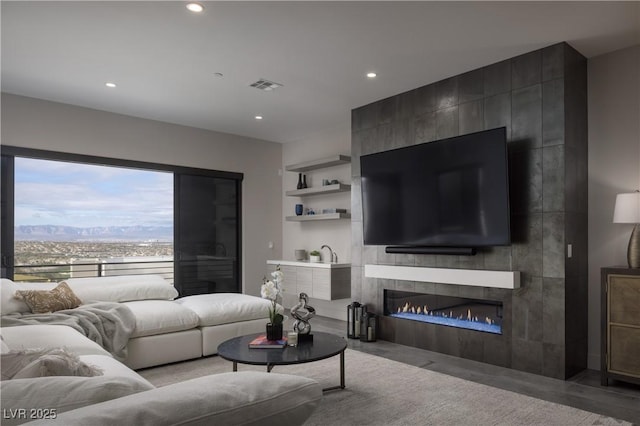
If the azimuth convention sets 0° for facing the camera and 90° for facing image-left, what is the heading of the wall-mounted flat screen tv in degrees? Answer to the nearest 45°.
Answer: approximately 45°

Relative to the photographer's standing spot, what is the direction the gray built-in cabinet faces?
facing the viewer and to the left of the viewer

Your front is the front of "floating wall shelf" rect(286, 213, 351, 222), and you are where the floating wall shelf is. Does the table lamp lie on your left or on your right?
on your left

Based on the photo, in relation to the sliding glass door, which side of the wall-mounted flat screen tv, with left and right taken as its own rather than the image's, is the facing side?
right

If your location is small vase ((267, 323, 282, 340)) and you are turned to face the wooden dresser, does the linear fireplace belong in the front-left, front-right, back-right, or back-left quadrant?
front-left

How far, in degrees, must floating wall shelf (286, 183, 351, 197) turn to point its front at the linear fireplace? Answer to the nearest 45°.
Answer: approximately 90° to its left

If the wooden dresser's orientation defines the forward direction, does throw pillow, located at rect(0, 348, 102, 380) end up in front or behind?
in front

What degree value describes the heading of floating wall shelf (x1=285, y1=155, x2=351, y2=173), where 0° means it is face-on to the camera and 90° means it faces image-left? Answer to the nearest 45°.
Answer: approximately 45°

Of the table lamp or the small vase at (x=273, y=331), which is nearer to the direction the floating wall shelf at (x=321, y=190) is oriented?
the small vase

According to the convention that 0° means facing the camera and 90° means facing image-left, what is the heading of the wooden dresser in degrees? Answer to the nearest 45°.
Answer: approximately 45°
